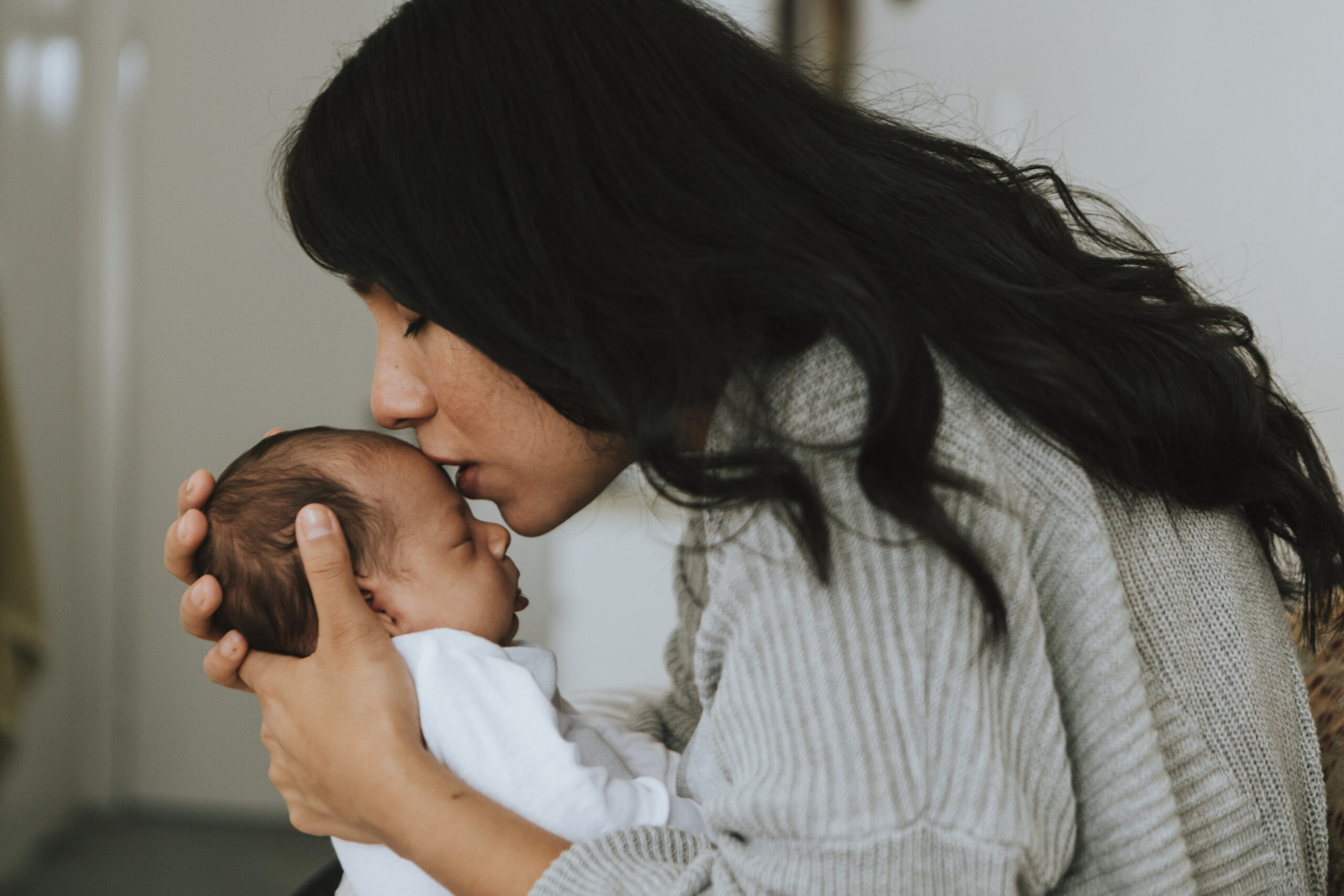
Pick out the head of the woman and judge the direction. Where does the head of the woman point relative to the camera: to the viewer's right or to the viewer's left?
to the viewer's left

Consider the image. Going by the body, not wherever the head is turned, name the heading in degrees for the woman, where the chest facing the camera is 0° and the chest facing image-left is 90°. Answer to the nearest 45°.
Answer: approximately 90°

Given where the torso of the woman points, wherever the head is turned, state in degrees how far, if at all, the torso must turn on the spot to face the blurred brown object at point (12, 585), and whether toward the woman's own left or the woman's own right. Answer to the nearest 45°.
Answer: approximately 45° to the woman's own right
